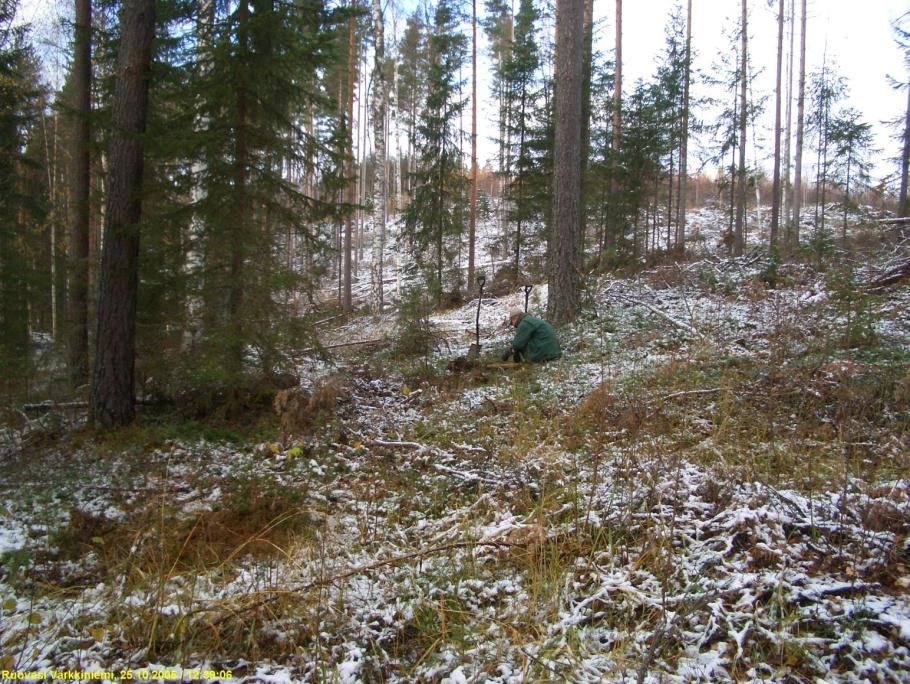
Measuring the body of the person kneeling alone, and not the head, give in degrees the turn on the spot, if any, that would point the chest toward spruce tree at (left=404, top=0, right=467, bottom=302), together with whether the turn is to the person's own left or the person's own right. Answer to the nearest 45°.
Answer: approximately 90° to the person's own right

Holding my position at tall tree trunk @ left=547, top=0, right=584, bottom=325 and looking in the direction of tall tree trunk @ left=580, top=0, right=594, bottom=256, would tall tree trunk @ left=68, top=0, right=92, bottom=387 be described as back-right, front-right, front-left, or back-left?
back-left

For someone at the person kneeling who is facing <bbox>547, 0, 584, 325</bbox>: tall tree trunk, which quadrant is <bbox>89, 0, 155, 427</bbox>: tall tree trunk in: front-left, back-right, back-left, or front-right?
back-left

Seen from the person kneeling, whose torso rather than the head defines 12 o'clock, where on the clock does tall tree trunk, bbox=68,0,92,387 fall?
The tall tree trunk is roughly at 12 o'clock from the person kneeling.

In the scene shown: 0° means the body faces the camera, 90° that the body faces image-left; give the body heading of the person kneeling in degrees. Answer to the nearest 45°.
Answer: approximately 90°

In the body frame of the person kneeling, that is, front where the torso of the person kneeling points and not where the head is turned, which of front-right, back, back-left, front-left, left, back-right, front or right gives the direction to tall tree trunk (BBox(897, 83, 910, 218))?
back-right

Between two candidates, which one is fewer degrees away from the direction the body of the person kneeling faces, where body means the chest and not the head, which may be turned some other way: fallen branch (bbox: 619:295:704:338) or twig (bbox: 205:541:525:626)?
the twig

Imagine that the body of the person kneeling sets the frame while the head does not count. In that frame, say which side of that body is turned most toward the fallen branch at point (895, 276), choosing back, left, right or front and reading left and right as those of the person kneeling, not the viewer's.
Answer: back

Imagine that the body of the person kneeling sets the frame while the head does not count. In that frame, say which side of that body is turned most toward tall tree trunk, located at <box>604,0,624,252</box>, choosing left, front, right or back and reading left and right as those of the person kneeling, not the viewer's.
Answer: right

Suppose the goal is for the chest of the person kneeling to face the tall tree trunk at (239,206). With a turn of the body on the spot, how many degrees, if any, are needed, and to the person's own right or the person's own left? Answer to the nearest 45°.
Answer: approximately 45° to the person's own left
